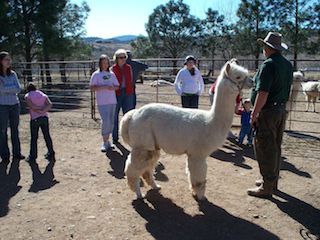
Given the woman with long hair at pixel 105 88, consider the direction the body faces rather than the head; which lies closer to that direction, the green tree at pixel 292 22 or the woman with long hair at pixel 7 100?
the woman with long hair

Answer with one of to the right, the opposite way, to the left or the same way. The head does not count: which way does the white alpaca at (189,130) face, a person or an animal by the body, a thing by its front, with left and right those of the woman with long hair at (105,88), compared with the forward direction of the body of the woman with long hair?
to the left

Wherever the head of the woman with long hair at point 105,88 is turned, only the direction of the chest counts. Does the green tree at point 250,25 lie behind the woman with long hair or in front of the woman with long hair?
behind

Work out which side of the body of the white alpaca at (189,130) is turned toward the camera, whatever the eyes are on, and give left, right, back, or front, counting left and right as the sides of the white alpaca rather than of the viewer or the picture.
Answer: right

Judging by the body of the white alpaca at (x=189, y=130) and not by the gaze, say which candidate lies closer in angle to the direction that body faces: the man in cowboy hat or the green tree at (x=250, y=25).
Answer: the man in cowboy hat

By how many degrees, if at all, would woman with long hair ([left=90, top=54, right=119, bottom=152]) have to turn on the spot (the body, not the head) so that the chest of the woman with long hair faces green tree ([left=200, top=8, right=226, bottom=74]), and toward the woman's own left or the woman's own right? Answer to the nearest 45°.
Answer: approximately 180°

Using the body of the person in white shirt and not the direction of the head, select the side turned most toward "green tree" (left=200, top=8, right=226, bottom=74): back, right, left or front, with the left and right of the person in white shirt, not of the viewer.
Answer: back

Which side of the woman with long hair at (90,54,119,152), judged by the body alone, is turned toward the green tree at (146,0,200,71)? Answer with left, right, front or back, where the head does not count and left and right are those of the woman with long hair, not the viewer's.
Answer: back

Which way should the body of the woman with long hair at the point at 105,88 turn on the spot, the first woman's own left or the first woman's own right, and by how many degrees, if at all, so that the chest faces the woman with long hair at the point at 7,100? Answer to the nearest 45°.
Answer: approximately 90° to the first woman's own right

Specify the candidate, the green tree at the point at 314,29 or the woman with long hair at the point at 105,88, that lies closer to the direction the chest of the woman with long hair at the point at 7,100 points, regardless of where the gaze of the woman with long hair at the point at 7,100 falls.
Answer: the woman with long hair

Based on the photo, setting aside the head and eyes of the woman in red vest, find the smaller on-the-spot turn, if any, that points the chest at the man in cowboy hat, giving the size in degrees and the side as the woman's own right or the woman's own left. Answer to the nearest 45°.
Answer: approximately 45° to the woman's own left

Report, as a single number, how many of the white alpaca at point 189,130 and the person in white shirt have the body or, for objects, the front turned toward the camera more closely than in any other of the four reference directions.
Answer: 1
